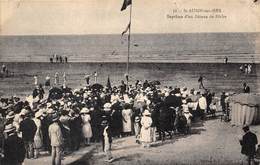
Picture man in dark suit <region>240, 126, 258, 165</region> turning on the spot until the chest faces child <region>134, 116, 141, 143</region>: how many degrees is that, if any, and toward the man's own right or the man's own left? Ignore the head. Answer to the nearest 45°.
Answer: approximately 45° to the man's own left

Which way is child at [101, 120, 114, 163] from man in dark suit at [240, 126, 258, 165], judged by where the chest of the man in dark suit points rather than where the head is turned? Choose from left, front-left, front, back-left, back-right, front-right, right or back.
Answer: front-left

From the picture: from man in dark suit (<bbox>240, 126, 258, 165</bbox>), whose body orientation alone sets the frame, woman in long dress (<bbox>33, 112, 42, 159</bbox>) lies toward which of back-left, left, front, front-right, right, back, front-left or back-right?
front-left

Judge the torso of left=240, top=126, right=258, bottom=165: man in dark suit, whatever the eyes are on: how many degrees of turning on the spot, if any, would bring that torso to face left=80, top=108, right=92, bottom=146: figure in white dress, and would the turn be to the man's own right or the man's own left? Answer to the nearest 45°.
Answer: approximately 45° to the man's own left

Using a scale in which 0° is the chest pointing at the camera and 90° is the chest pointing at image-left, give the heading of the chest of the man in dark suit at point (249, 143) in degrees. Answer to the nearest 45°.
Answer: approximately 135°

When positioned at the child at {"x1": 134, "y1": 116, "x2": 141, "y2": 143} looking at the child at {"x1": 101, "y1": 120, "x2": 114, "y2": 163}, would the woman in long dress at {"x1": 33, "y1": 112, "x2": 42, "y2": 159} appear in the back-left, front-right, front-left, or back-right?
front-right

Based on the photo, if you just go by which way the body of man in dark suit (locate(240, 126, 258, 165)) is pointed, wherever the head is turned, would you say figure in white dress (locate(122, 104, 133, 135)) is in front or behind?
in front

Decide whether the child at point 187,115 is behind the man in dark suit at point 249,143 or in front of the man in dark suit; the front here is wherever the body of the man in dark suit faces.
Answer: in front
